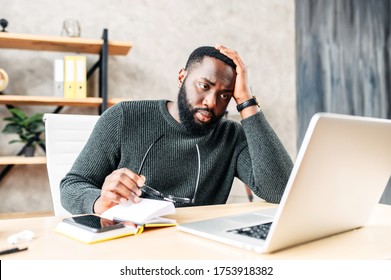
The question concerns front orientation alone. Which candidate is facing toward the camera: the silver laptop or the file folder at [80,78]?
the file folder

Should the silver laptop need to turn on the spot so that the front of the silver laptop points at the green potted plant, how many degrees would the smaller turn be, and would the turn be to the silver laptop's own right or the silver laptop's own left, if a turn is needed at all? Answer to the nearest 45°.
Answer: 0° — it already faces it

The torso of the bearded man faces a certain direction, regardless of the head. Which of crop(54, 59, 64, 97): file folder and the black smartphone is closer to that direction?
the black smartphone

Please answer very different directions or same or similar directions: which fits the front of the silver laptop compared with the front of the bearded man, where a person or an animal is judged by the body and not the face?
very different directions

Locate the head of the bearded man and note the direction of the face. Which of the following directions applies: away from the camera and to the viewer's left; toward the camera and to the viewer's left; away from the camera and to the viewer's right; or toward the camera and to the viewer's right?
toward the camera and to the viewer's right

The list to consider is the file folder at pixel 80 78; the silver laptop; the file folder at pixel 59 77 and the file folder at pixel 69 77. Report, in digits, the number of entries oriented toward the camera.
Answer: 3

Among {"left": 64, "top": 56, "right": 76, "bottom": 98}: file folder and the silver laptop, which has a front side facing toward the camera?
the file folder

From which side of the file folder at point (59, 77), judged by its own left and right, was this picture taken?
front

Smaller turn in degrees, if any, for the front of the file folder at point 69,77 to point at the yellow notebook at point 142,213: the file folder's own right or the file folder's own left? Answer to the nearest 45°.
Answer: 0° — it already faces it

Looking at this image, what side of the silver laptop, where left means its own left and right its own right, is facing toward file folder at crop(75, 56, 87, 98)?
front

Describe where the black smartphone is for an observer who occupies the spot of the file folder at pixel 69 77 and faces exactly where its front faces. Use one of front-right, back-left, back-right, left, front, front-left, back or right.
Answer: front

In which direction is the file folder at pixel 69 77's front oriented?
toward the camera

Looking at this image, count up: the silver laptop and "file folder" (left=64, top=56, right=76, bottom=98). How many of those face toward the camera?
1

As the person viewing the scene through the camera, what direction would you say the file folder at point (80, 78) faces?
facing the viewer
